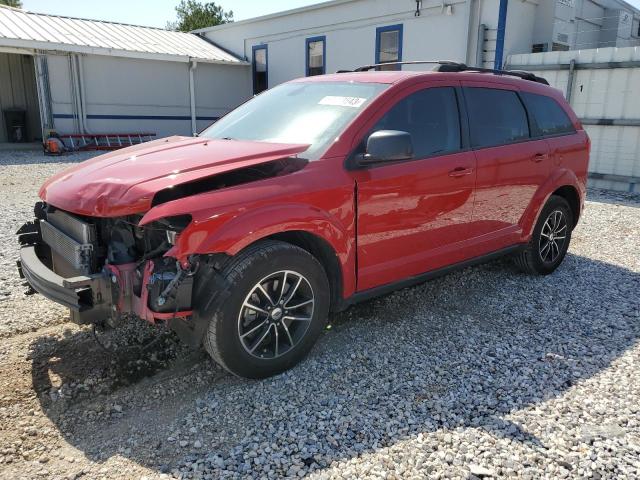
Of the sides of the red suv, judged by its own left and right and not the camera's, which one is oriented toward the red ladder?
right

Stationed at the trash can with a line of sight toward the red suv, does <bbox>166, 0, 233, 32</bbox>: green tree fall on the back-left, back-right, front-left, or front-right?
back-left

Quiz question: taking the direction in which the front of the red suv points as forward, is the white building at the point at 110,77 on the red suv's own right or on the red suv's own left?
on the red suv's own right

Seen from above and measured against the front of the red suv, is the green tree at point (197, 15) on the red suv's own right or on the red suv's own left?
on the red suv's own right

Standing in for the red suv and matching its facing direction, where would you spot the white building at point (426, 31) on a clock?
The white building is roughly at 5 o'clock from the red suv.

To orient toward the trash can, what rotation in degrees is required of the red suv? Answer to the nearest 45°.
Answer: approximately 90° to its right

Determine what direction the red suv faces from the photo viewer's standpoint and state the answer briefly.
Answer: facing the viewer and to the left of the viewer
